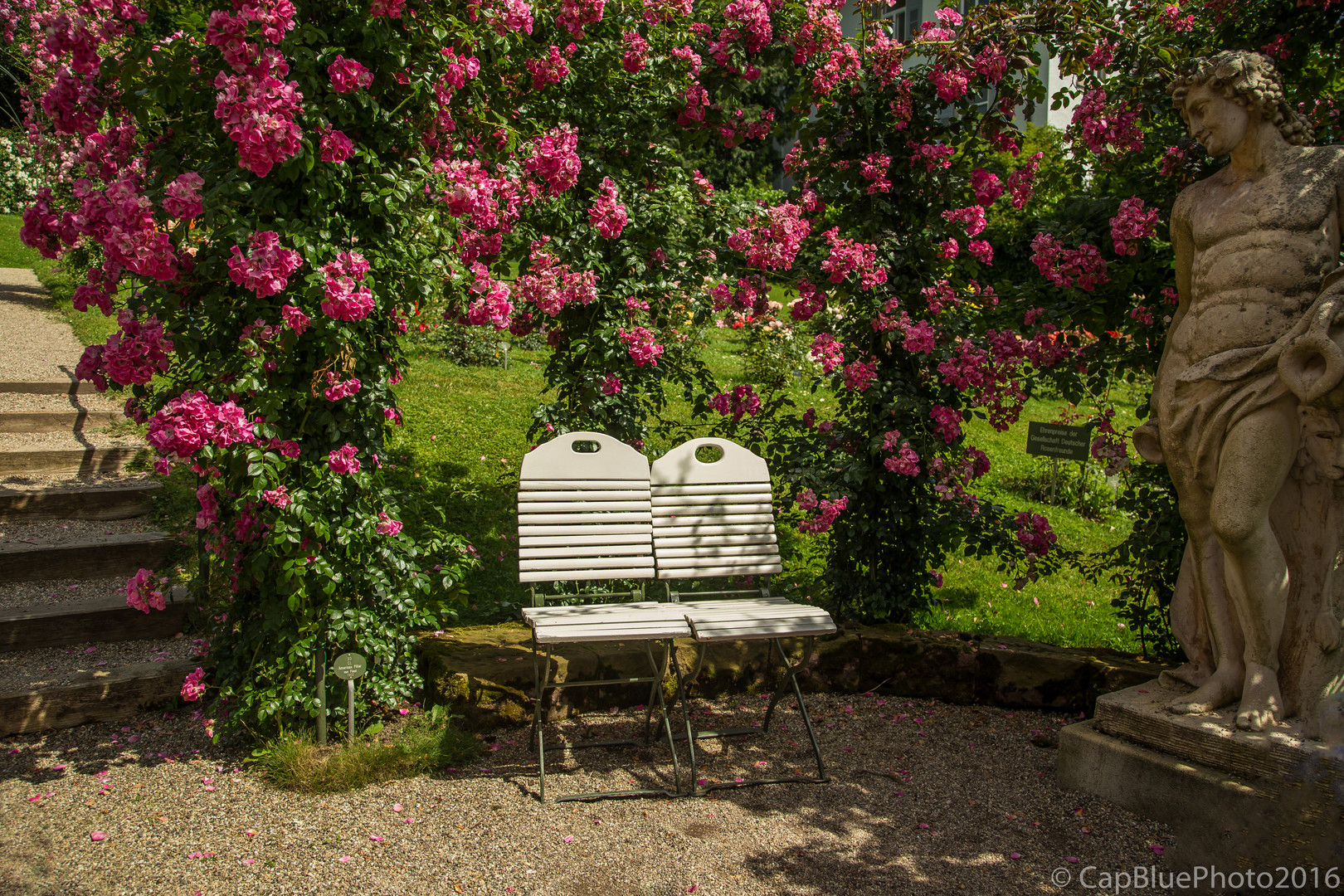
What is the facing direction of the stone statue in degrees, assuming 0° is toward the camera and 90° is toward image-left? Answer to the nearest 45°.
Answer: approximately 45°

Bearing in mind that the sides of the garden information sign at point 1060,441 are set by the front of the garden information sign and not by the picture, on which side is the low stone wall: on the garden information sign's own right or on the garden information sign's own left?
on the garden information sign's own right

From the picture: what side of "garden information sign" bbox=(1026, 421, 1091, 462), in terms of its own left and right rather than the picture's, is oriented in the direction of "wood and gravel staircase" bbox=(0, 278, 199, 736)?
right

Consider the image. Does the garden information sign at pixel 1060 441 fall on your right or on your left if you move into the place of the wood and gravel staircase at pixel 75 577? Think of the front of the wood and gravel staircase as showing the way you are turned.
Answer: on your left

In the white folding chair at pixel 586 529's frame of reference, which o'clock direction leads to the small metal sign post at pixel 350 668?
The small metal sign post is roughly at 2 o'clock from the white folding chair.

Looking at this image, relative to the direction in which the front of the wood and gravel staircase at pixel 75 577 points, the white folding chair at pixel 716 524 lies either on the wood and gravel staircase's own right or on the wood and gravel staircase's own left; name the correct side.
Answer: on the wood and gravel staircase's own left

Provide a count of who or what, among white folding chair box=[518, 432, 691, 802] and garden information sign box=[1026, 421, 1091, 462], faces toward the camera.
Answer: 2

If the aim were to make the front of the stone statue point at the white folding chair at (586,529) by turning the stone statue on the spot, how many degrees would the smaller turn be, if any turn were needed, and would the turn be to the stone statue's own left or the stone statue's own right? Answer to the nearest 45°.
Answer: approximately 45° to the stone statue's own right

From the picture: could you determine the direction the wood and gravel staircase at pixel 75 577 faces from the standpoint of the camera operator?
facing the viewer

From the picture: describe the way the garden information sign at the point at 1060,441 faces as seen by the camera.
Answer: facing the viewer

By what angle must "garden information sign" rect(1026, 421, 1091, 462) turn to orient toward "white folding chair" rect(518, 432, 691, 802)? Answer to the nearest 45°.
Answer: approximately 45° to its right

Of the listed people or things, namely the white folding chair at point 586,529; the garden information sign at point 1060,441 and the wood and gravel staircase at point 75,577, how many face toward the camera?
3

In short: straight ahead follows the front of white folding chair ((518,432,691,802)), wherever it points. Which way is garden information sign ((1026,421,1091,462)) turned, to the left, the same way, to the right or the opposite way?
the same way

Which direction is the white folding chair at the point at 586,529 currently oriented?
toward the camera

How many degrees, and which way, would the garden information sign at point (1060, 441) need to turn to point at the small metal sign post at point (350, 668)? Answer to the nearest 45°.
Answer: approximately 45° to its right

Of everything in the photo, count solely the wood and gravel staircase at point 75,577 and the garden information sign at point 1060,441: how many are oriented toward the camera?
2

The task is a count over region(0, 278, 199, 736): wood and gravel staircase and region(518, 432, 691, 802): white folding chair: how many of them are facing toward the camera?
2

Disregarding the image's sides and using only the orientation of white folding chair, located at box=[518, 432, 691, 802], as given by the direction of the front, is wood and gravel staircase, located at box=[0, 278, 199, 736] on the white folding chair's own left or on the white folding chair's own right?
on the white folding chair's own right
